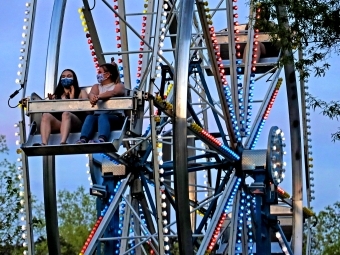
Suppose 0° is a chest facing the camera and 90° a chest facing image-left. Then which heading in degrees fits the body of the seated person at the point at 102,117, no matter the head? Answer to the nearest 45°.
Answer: approximately 45°

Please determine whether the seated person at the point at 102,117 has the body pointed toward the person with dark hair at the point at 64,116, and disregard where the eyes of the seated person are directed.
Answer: no

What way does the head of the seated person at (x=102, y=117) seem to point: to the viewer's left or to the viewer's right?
to the viewer's left

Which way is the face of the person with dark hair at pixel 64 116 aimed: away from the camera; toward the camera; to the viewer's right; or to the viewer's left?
toward the camera
